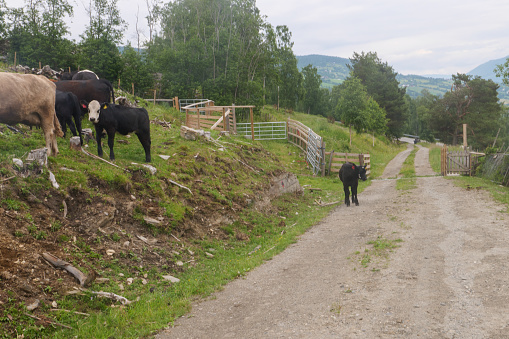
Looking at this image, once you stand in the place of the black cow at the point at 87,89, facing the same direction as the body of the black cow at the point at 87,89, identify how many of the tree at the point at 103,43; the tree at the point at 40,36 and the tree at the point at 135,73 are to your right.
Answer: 3

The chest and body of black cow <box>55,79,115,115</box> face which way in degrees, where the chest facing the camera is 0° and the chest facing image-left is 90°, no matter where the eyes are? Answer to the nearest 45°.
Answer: approximately 90°

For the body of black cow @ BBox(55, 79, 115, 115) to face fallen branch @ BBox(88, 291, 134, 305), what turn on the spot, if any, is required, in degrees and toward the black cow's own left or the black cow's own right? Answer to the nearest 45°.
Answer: approximately 90° to the black cow's own left

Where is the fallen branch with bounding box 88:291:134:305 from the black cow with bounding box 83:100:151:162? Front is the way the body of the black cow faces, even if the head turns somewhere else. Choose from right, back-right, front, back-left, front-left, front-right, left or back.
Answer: left

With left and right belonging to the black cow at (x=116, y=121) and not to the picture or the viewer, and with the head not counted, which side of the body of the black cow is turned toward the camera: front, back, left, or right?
left
